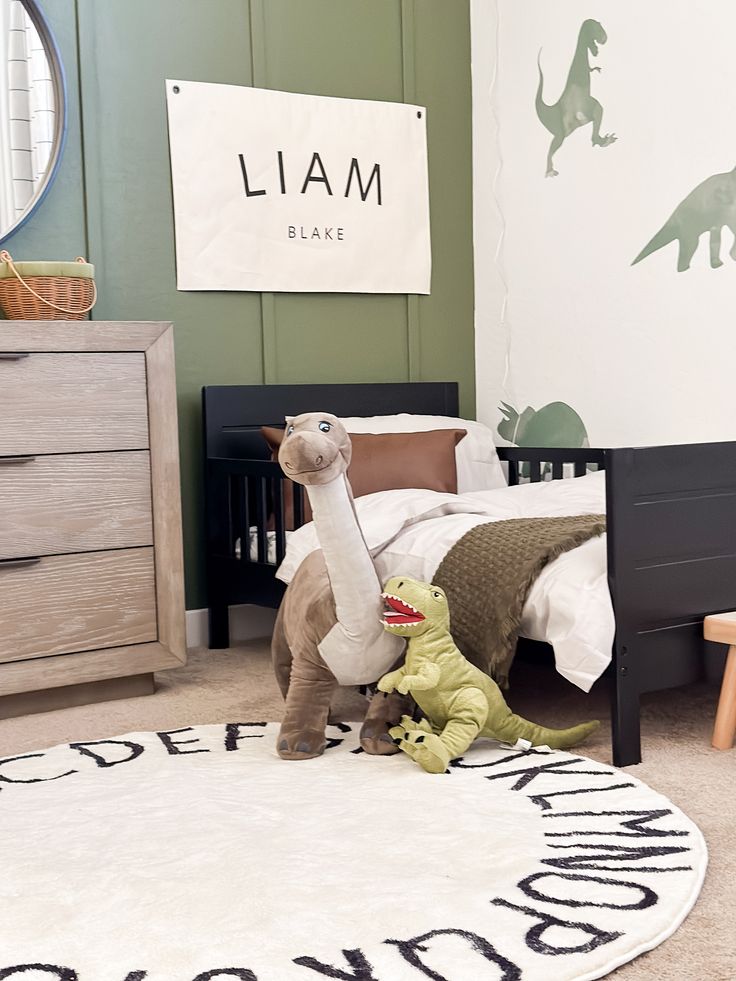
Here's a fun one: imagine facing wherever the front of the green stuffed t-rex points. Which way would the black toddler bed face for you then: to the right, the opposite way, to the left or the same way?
to the left

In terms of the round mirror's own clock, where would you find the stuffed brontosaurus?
The stuffed brontosaurus is roughly at 11 o'clock from the round mirror.

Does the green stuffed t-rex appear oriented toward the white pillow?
no

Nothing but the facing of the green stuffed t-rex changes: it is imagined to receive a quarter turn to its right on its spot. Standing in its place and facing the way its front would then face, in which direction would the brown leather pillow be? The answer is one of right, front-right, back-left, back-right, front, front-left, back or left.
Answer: front-right

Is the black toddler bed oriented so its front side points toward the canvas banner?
no

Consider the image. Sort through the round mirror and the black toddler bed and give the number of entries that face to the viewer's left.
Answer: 0

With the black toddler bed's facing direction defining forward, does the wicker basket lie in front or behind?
behind

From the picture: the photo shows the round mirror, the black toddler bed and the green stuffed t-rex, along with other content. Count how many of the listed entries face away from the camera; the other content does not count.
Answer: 0

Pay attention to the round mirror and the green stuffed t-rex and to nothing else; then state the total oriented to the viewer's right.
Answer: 0

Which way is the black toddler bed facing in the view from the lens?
facing the viewer and to the right of the viewer

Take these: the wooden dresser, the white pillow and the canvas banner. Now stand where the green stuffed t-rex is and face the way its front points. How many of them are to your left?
0

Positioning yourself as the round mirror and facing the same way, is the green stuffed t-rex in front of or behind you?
in front

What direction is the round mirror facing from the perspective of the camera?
toward the camera

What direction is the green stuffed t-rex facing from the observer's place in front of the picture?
facing the viewer and to the left of the viewer
